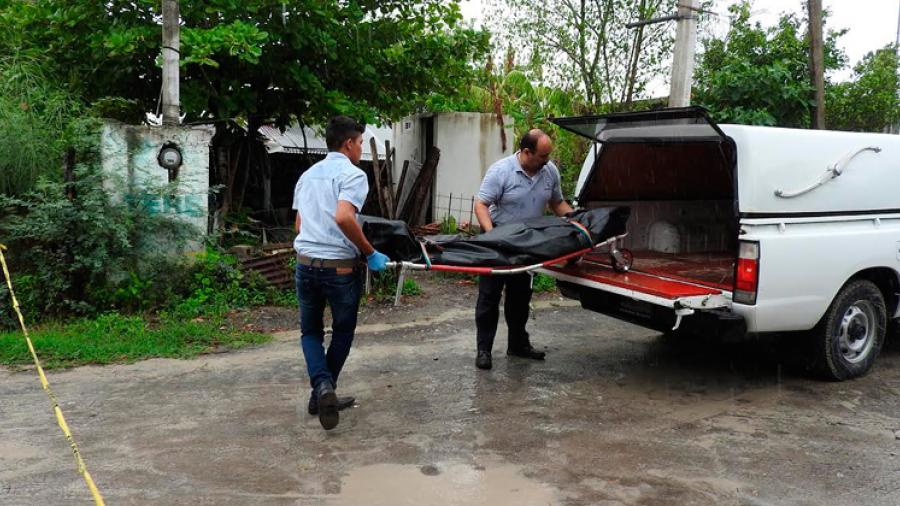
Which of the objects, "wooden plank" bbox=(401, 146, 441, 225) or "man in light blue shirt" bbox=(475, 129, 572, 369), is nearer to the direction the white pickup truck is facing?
the wooden plank

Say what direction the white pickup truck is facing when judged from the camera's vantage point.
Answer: facing away from the viewer and to the right of the viewer

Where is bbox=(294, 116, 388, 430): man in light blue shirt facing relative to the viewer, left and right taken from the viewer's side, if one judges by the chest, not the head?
facing away from the viewer and to the right of the viewer

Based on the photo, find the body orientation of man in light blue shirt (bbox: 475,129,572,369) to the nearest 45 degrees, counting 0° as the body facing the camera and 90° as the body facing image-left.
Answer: approximately 315°

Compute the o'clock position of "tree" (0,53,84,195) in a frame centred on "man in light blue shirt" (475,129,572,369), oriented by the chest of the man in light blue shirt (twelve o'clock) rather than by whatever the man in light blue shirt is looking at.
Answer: The tree is roughly at 5 o'clock from the man in light blue shirt.

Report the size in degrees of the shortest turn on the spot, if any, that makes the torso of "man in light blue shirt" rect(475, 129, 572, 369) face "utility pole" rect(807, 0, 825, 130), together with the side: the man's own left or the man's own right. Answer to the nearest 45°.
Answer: approximately 90° to the man's own left

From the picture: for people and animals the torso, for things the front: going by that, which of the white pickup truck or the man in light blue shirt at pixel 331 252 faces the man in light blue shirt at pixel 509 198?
the man in light blue shirt at pixel 331 252

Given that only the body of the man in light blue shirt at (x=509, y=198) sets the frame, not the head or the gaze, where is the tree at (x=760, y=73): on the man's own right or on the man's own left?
on the man's own left

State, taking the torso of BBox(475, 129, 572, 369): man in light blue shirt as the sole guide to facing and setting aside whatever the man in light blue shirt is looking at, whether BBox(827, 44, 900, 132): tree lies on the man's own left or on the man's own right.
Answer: on the man's own left

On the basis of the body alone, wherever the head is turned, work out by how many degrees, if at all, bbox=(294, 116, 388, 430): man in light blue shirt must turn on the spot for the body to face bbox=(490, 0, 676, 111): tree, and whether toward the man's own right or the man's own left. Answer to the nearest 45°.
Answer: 0° — they already face it

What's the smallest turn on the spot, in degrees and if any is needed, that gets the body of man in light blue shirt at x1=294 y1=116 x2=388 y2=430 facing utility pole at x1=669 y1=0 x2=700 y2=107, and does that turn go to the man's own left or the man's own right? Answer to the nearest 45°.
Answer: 0° — they already face it

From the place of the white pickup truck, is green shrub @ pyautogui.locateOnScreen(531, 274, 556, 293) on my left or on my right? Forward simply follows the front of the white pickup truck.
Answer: on my left

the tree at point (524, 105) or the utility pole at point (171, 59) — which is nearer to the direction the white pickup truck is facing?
the tree

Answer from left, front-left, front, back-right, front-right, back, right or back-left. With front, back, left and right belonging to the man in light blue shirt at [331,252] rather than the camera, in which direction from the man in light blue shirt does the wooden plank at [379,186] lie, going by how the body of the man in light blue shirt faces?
front-left

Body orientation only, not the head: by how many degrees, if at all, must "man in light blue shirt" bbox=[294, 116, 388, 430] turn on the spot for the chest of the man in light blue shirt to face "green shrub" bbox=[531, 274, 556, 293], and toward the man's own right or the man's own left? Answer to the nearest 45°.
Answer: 0° — they already face it
